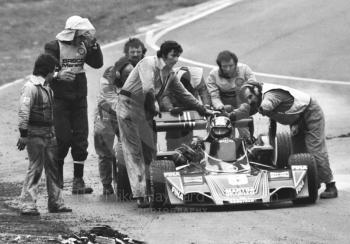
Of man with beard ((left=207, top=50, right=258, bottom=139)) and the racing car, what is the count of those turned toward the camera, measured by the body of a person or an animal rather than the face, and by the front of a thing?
2

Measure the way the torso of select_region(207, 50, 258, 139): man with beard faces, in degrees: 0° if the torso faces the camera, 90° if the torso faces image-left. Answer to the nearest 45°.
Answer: approximately 0°

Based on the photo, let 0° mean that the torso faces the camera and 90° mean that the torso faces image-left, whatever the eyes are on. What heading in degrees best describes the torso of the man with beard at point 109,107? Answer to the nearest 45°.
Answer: approximately 315°

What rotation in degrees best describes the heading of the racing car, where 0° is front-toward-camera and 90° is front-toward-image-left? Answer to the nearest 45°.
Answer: approximately 0°

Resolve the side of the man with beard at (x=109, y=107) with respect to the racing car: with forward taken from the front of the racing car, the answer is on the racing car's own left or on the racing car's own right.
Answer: on the racing car's own right
